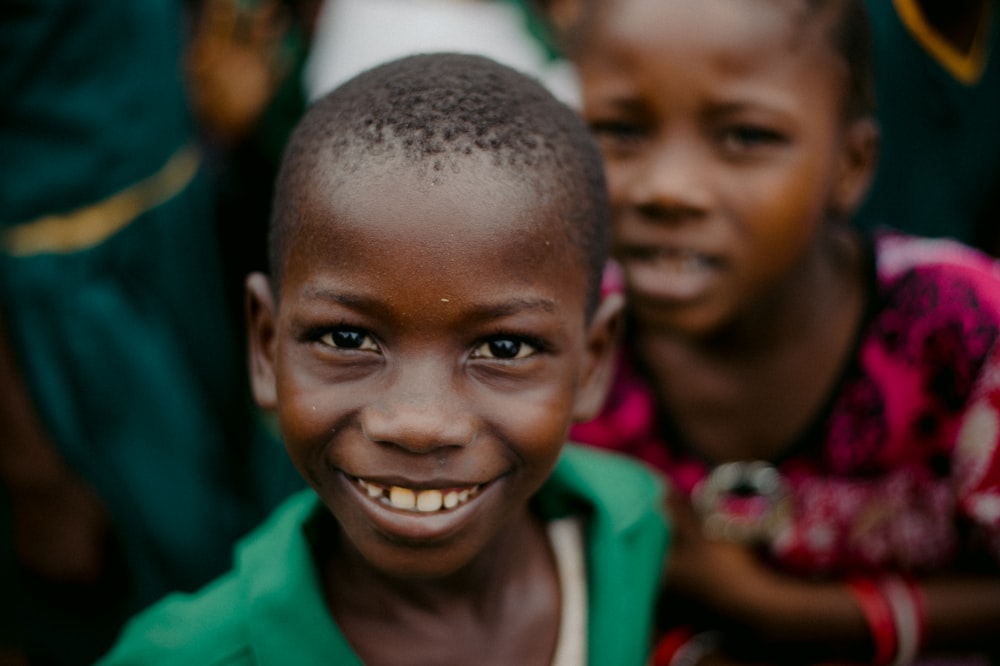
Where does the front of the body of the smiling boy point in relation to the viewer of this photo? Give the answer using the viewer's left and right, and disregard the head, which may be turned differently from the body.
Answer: facing the viewer

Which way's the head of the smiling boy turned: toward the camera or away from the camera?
toward the camera

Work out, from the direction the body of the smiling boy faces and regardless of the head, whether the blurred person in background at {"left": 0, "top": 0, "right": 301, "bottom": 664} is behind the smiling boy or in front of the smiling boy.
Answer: behind
